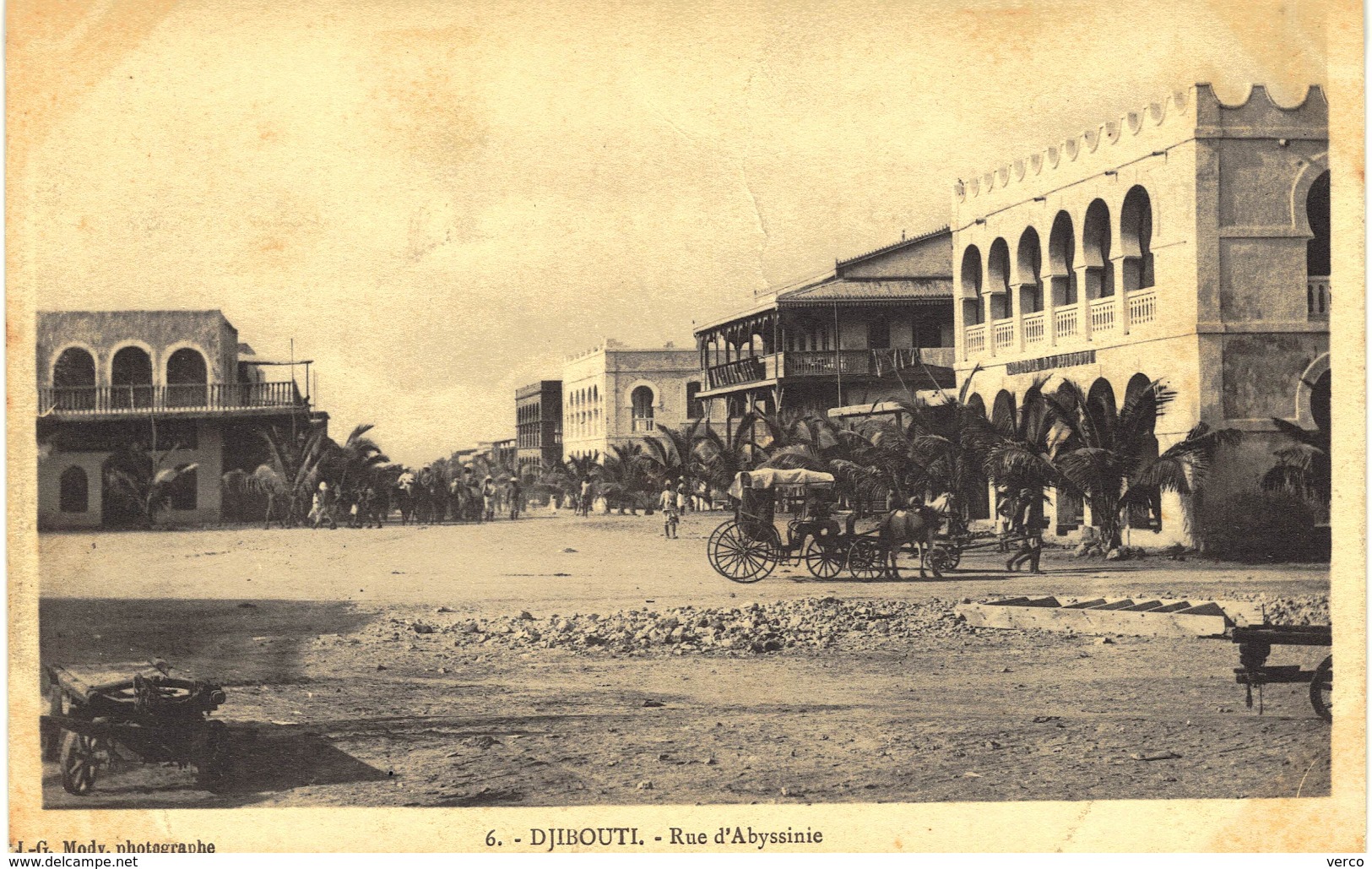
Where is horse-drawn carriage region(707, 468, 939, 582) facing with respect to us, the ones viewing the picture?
facing to the right of the viewer

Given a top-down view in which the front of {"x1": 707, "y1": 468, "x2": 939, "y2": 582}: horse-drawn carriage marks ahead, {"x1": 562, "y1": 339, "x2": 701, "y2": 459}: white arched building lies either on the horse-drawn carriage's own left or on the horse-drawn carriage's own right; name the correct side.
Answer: on the horse-drawn carriage's own left

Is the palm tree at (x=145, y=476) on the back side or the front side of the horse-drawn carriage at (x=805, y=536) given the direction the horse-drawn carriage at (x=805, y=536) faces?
on the back side

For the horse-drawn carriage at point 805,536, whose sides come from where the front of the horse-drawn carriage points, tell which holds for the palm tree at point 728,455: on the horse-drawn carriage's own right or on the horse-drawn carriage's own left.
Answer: on the horse-drawn carriage's own left

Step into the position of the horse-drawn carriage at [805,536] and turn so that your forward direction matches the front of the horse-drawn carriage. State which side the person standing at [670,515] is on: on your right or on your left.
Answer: on your left
